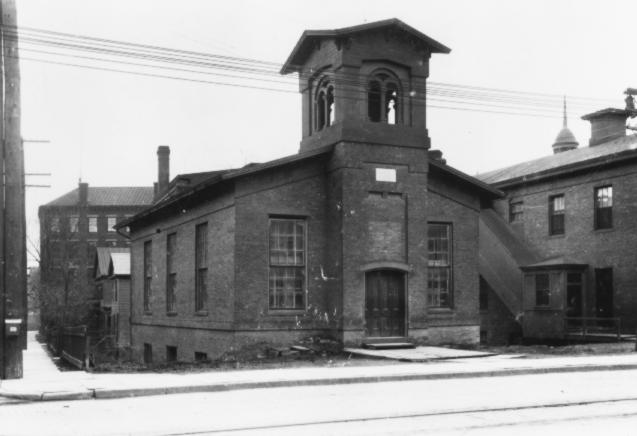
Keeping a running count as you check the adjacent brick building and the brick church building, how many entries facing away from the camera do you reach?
0

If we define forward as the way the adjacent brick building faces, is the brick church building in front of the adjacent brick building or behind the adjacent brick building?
in front

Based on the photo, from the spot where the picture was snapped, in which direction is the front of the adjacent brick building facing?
facing the viewer and to the left of the viewer

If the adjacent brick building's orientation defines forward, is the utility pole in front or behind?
in front

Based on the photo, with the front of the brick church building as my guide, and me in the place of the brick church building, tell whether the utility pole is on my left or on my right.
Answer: on my right

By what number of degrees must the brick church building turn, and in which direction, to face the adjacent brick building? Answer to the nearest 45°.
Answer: approximately 90° to its left

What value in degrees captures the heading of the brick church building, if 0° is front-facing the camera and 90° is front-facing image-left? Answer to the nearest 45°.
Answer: approximately 315°
